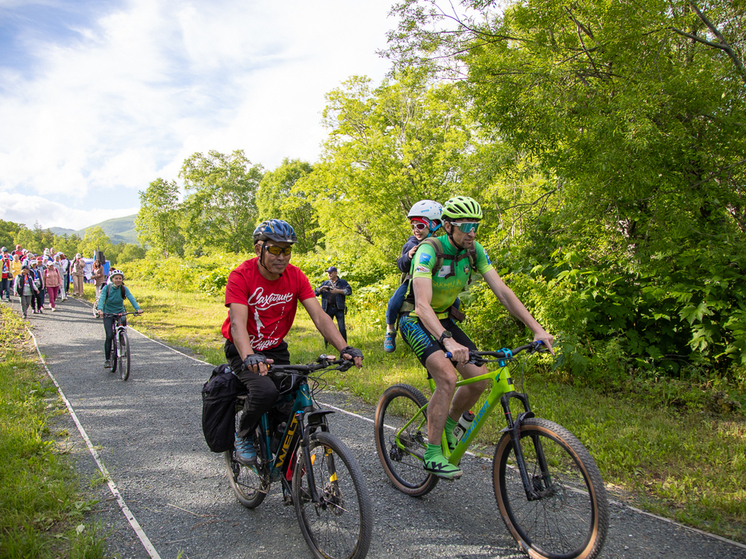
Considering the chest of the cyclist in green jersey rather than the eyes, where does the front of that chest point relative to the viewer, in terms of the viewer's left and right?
facing the viewer and to the right of the viewer

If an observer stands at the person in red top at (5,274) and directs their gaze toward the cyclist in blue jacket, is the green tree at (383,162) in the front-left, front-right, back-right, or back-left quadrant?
front-left

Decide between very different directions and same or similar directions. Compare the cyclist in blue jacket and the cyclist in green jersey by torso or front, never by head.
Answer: same or similar directions

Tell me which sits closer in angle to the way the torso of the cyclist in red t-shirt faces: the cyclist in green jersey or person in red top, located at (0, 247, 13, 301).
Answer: the cyclist in green jersey

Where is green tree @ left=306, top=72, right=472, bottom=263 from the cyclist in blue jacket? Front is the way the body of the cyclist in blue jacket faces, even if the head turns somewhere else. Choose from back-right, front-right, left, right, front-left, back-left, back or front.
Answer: back-left

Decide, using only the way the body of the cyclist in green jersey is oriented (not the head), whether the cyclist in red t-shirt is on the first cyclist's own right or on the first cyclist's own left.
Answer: on the first cyclist's own right
